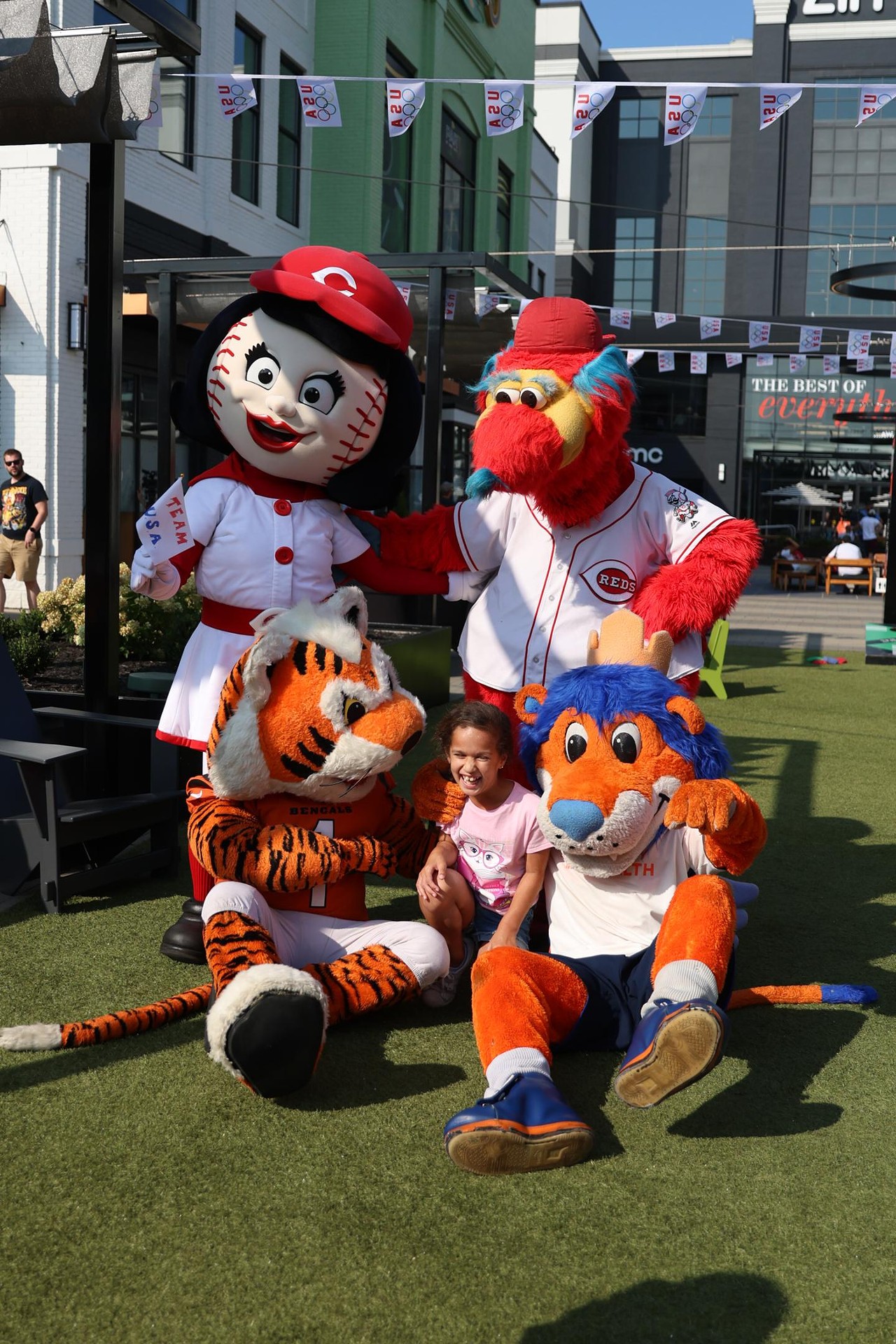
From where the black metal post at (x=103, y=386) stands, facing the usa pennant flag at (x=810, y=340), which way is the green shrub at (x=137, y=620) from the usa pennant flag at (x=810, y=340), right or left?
left

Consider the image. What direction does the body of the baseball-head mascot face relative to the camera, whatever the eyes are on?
toward the camera

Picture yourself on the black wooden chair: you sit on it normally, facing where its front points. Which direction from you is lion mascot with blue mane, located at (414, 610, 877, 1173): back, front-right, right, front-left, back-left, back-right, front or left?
front

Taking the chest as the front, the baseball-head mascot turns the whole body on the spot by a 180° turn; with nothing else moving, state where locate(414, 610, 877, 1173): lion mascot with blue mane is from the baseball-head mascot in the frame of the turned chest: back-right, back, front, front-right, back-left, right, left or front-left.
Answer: back-right
